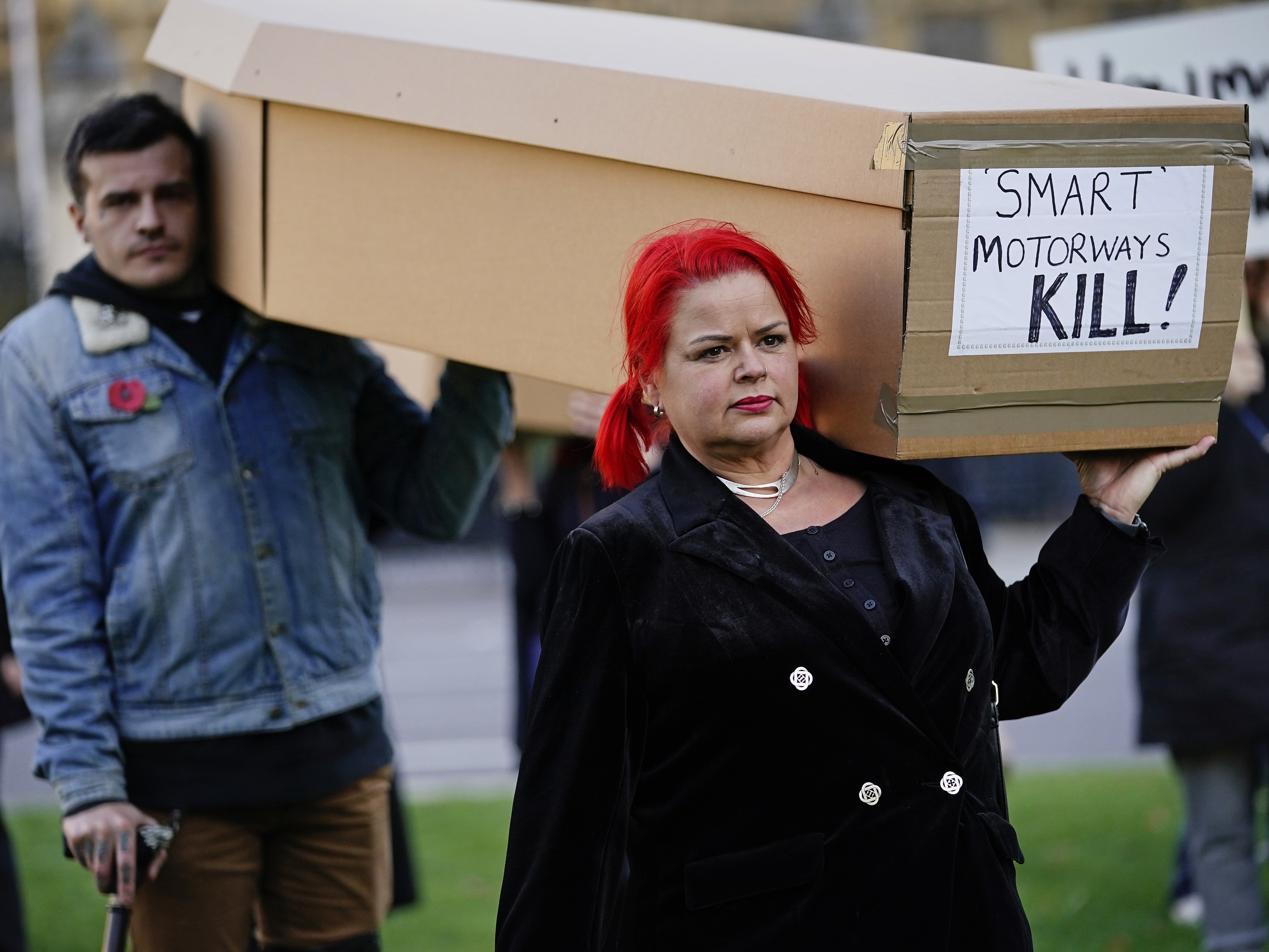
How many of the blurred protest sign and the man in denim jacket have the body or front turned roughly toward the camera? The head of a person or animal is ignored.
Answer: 2

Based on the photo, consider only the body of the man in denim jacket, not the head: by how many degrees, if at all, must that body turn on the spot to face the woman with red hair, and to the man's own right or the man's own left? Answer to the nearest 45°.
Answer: approximately 45° to the man's own left

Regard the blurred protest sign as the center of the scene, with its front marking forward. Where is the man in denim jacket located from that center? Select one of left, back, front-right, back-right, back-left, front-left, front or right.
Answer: front-right

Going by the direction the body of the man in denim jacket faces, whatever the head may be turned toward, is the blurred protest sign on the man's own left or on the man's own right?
on the man's own left

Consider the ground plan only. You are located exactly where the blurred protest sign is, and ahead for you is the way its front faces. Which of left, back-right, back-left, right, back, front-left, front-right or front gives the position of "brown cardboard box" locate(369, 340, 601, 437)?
right

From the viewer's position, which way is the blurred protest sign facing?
facing the viewer

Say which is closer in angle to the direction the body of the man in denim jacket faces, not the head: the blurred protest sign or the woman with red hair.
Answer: the woman with red hair
